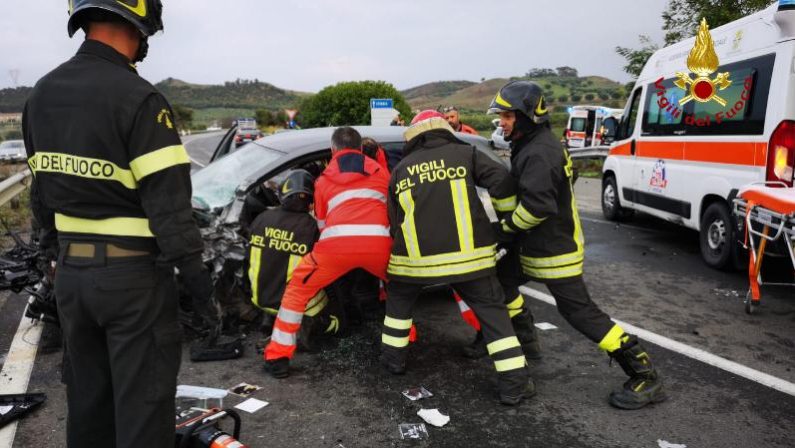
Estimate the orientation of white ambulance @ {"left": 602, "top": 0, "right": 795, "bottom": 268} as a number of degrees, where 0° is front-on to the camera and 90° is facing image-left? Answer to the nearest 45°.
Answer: approximately 135°

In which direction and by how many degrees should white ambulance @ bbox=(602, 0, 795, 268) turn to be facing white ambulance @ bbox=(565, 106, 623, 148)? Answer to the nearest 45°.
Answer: approximately 45° to its right

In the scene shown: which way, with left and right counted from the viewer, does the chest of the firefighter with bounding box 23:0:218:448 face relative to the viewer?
facing away from the viewer and to the right of the viewer

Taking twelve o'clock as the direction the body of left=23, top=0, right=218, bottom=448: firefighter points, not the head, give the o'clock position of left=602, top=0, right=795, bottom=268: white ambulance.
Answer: The white ambulance is roughly at 1 o'clock from the firefighter.

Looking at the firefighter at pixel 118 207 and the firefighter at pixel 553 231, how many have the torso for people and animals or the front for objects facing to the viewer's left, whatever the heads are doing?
1

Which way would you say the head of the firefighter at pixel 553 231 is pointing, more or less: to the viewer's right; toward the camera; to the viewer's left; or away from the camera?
to the viewer's left

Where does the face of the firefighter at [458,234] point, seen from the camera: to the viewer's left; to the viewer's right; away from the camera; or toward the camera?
away from the camera

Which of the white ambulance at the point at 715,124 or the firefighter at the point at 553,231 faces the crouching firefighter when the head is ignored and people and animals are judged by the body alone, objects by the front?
the firefighter

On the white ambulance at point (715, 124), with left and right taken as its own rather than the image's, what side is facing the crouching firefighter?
left

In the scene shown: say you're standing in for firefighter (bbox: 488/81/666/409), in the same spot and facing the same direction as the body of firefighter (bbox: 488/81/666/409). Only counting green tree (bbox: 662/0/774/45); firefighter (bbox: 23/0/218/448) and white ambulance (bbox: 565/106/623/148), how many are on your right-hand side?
2

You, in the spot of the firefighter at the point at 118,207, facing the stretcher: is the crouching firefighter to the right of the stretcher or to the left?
left

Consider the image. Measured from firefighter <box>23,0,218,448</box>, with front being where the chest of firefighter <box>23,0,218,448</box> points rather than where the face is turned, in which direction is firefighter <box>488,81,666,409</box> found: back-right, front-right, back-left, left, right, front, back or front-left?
front-right

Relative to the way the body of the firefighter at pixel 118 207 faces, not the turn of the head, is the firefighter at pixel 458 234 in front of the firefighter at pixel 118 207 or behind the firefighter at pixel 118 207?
in front
